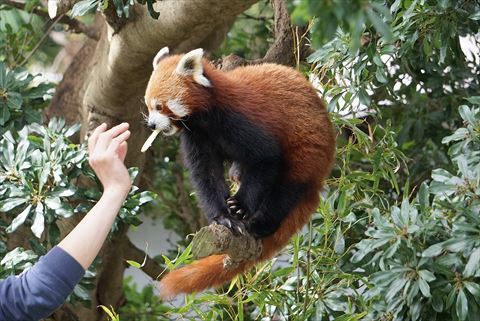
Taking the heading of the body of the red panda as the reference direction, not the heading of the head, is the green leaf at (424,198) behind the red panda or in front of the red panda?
behind

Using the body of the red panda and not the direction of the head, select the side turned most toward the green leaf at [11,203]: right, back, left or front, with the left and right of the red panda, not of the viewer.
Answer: front

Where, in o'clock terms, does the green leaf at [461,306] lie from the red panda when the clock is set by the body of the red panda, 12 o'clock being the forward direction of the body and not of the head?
The green leaf is roughly at 8 o'clock from the red panda.

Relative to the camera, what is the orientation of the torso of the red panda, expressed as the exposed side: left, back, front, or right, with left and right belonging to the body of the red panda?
left

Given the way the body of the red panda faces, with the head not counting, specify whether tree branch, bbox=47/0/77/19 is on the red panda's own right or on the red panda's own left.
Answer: on the red panda's own right

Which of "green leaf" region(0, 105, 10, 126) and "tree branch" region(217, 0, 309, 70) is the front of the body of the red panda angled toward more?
the green leaf

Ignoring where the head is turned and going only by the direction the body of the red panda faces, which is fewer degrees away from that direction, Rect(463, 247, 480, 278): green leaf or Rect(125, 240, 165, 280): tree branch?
the tree branch
